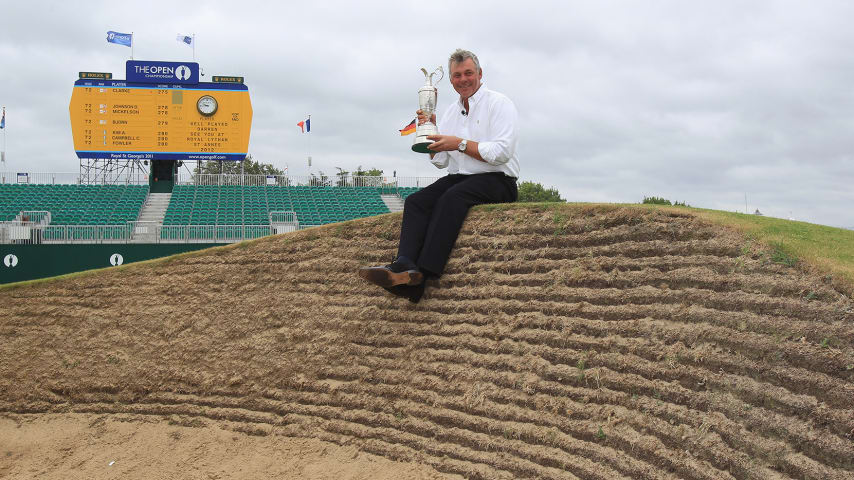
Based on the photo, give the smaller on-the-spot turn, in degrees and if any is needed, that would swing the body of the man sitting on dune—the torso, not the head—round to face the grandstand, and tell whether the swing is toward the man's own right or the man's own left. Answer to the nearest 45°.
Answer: approximately 90° to the man's own right

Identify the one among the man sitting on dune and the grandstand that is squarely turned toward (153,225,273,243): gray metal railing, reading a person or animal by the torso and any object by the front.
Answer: the grandstand

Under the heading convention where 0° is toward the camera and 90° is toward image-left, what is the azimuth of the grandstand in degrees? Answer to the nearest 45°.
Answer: approximately 0°

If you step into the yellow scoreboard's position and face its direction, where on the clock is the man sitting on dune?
The man sitting on dune is roughly at 12 o'clock from the yellow scoreboard.
